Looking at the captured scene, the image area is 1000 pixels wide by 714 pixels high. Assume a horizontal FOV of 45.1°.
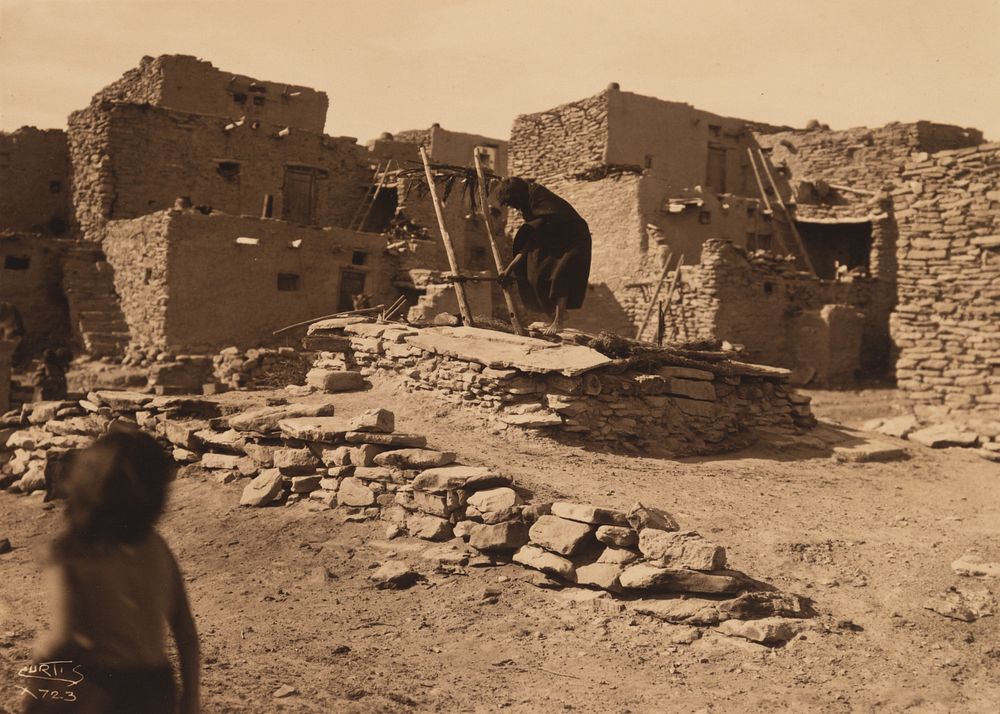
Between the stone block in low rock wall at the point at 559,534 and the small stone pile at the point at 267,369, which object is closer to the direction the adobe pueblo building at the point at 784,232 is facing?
the stone block in low rock wall

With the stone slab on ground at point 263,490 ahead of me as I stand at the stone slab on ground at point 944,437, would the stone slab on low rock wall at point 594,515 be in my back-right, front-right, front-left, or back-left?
front-left

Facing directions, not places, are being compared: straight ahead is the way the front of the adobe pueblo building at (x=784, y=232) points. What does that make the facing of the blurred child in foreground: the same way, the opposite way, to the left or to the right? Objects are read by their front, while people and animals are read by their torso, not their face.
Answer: the opposite way

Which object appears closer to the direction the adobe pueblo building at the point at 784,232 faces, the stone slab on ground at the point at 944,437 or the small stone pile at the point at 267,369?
the stone slab on ground

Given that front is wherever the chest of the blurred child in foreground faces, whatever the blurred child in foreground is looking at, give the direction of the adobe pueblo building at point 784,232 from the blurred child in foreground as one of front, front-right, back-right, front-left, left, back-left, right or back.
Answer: front-right

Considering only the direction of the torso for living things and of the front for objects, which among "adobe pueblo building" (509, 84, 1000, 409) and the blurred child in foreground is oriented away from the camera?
the blurred child in foreground

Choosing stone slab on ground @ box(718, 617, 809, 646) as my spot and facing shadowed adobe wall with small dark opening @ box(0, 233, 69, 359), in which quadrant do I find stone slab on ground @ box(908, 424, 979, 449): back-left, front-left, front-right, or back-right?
front-right

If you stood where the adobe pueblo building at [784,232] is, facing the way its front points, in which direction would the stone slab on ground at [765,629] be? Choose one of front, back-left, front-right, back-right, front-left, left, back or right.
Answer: front-right

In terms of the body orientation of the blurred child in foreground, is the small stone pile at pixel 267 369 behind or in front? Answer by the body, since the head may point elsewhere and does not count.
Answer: in front

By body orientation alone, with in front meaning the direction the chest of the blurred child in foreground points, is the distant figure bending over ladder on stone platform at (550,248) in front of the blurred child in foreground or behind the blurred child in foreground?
in front

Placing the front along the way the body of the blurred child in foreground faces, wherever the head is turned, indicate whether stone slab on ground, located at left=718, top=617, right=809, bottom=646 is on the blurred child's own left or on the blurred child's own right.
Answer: on the blurred child's own right

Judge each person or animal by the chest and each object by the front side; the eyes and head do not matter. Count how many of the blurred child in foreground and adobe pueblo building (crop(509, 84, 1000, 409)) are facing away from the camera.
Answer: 1

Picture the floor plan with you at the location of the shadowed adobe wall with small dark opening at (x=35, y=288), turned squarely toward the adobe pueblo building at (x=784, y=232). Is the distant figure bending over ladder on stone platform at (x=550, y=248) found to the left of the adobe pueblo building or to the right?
right

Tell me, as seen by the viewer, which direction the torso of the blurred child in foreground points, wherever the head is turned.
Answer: away from the camera

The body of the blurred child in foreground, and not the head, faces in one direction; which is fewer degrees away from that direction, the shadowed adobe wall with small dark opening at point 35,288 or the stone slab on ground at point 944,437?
the shadowed adobe wall with small dark opening

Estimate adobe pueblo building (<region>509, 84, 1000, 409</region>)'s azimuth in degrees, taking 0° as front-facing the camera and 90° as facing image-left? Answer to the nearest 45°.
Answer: approximately 315°

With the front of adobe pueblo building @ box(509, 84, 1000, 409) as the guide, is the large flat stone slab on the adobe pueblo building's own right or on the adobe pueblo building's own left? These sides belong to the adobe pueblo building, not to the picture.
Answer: on the adobe pueblo building's own right
